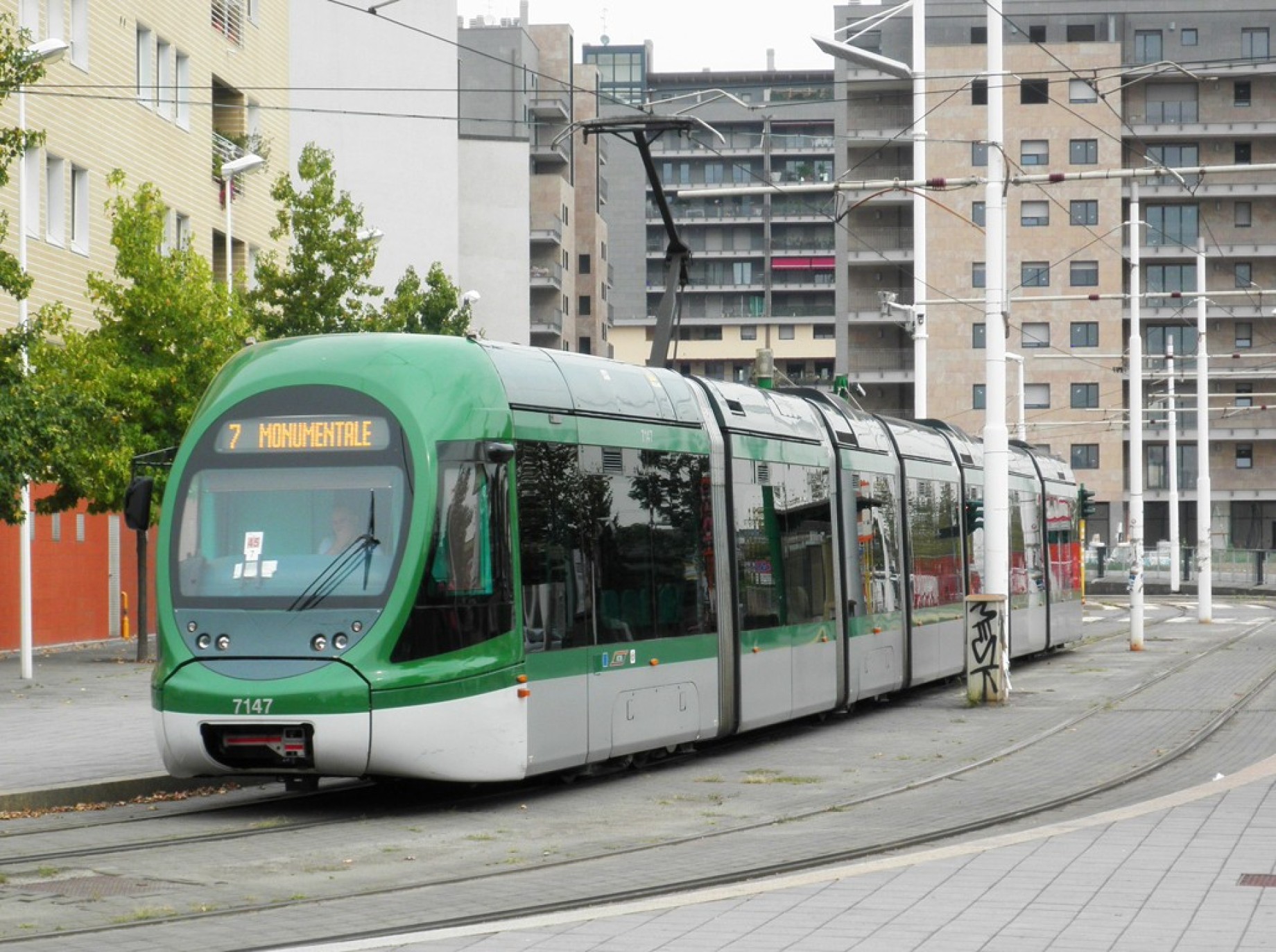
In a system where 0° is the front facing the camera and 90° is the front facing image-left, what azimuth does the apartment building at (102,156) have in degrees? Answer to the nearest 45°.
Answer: approximately 315°

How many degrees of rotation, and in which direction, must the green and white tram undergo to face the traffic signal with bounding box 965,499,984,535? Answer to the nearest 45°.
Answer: approximately 180°

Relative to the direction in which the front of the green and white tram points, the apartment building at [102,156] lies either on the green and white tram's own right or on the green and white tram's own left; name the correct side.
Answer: on the green and white tram's own right

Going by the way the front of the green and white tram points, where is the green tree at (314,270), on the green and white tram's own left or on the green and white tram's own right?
on the green and white tram's own right

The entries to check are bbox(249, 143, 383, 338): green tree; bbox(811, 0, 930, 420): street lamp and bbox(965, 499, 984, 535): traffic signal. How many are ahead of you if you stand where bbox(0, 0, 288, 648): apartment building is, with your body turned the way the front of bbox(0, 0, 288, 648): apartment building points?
3

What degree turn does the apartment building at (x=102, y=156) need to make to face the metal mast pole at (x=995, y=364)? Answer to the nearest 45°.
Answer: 0° — it already faces it

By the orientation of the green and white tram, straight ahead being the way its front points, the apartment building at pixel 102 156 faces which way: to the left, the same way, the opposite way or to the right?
to the left

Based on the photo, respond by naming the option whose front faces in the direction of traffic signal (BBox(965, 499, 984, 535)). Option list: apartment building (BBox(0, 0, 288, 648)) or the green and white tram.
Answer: the apartment building
